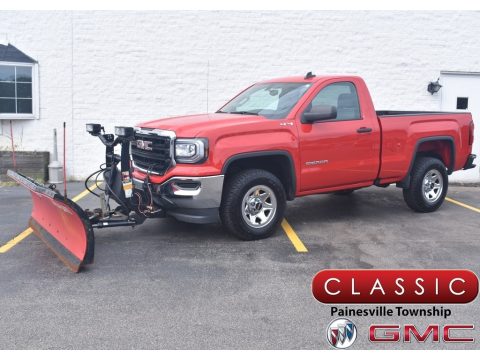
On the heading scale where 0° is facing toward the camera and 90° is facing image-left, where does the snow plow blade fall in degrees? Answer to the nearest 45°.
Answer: approximately 45°

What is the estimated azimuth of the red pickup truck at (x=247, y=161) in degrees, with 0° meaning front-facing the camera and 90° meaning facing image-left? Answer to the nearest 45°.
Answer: approximately 45°
